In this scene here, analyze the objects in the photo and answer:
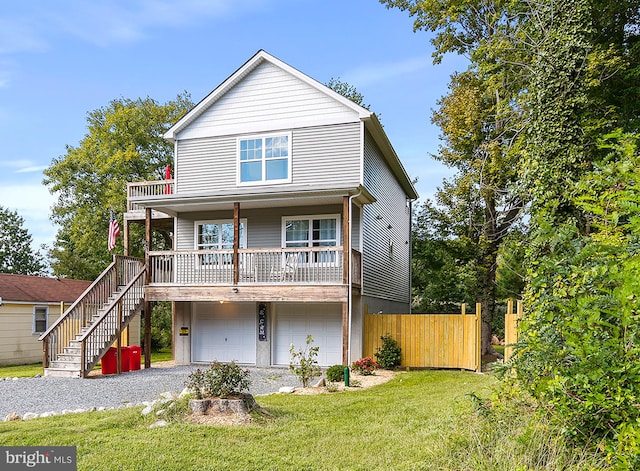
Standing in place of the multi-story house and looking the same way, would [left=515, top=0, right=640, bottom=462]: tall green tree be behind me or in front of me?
in front

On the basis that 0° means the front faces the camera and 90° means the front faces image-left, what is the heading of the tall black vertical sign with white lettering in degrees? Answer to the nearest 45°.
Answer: approximately 0°

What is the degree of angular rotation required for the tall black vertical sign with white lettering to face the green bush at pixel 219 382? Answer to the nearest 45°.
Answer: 0° — it already faces it

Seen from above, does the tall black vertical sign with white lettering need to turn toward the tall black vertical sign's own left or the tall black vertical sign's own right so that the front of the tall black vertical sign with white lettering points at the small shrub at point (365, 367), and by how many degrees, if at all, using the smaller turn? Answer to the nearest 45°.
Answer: approximately 45° to the tall black vertical sign's own left

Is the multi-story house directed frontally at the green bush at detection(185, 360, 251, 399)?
yes

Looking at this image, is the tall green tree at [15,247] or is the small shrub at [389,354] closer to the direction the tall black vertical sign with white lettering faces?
the small shrub
